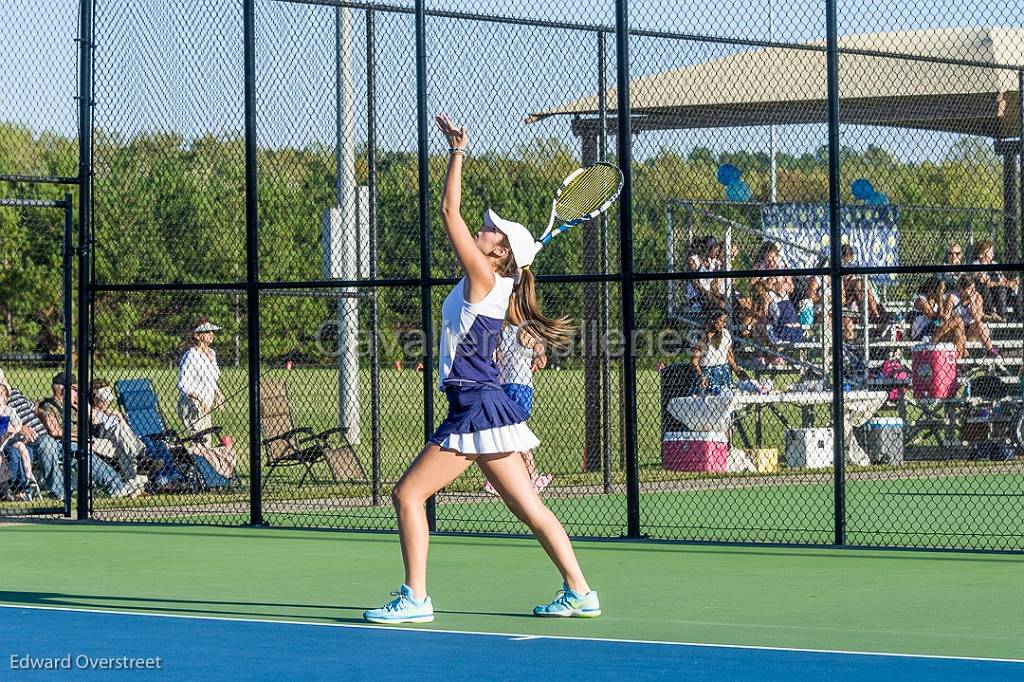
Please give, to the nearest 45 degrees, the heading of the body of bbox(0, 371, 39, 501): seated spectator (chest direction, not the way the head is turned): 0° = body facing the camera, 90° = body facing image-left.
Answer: approximately 315°

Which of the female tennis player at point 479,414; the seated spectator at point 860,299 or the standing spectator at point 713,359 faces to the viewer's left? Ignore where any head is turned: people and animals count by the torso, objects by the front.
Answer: the female tennis player

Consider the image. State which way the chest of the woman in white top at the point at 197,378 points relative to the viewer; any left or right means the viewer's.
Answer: facing the viewer and to the right of the viewer

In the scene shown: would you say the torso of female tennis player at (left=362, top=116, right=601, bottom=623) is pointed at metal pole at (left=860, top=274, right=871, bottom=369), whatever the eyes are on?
no

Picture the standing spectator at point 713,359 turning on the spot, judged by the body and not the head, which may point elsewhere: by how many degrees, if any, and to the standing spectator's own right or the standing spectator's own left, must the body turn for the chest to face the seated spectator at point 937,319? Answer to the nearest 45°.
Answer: approximately 90° to the standing spectator's own left

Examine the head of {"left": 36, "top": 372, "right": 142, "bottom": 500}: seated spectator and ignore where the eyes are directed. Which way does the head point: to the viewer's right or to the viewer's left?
to the viewer's right

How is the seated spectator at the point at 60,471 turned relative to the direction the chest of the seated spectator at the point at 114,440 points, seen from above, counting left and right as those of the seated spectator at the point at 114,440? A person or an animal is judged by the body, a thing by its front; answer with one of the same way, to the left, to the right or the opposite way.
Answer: the same way

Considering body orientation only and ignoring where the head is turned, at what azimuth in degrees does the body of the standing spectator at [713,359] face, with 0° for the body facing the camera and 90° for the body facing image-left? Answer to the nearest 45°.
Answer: approximately 315°

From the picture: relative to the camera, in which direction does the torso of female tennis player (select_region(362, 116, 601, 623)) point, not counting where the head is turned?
to the viewer's left

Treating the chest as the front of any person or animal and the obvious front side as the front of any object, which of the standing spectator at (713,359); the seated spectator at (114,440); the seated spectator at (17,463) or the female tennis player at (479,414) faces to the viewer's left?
the female tennis player

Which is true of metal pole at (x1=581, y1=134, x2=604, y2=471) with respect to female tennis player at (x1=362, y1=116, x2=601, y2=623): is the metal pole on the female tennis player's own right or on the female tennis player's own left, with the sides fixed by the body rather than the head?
on the female tennis player's own right

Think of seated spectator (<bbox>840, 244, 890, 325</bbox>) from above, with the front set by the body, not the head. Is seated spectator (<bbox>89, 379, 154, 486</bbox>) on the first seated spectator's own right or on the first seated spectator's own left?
on the first seated spectator's own right

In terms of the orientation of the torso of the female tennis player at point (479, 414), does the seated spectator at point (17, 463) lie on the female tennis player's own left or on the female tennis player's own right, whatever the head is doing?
on the female tennis player's own right

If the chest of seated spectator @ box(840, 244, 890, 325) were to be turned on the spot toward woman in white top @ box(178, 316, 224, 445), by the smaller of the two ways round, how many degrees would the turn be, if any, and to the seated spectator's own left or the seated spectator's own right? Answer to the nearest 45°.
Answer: approximately 90° to the seated spectator's own right

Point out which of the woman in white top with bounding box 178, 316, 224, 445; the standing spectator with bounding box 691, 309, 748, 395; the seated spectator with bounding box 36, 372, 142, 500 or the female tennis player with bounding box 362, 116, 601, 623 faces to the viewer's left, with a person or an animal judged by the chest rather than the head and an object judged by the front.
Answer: the female tennis player

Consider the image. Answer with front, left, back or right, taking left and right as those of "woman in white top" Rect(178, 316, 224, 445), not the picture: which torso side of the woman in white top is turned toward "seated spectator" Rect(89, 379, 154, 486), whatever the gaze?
right

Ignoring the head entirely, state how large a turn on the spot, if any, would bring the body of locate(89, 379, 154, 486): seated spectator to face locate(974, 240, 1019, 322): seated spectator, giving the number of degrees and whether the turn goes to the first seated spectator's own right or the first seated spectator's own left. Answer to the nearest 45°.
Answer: approximately 45° to the first seated spectator's own left

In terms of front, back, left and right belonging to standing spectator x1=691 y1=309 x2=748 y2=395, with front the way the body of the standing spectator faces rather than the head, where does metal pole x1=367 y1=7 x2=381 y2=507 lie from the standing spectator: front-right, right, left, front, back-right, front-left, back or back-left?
right
